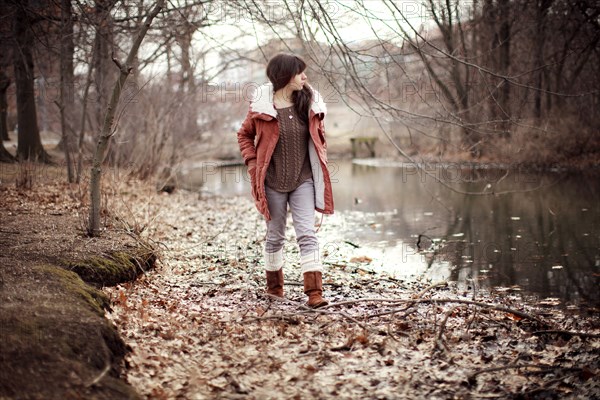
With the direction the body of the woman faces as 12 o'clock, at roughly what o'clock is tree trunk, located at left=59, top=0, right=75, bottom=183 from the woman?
The tree trunk is roughly at 5 o'clock from the woman.

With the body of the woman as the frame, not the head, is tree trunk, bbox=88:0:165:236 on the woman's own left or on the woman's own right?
on the woman's own right

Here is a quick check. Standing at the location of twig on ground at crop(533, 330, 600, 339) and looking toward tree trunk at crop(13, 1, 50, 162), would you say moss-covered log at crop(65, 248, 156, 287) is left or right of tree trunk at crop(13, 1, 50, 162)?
left

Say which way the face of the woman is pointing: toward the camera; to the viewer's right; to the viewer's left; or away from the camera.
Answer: to the viewer's right

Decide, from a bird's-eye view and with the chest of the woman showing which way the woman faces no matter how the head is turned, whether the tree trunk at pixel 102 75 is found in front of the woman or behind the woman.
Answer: behind

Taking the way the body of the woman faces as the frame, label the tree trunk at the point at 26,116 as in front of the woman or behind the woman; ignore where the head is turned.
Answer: behind

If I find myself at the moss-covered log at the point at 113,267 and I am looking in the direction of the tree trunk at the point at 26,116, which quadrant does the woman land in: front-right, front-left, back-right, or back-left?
back-right

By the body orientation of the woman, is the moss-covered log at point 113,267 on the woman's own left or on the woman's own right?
on the woman's own right

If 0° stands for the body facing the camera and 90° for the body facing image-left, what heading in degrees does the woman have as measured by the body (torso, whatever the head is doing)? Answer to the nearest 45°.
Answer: approximately 0°

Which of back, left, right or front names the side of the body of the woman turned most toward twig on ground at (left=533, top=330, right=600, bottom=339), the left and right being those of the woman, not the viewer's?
left
